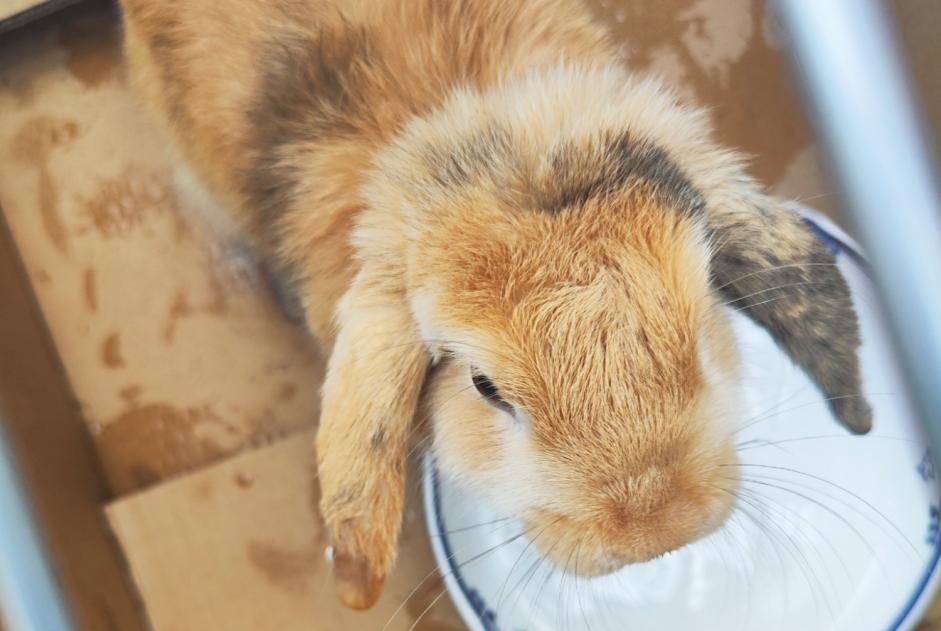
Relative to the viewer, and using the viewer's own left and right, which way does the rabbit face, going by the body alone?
facing the viewer and to the right of the viewer

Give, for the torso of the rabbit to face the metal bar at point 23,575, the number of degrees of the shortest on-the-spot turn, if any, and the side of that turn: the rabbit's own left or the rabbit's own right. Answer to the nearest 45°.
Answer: approximately 135° to the rabbit's own right
